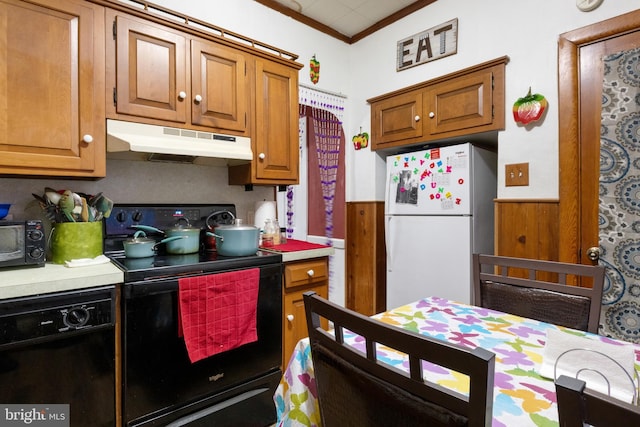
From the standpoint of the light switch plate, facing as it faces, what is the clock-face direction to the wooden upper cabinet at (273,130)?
The wooden upper cabinet is roughly at 2 o'clock from the light switch plate.

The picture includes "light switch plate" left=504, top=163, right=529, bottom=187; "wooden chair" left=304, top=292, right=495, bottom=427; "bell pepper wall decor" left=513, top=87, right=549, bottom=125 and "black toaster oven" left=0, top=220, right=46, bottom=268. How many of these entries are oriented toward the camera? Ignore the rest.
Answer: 3

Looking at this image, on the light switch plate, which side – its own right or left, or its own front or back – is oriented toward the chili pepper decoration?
right

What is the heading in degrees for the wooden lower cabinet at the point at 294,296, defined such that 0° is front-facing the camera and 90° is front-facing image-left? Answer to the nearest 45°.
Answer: approximately 315°

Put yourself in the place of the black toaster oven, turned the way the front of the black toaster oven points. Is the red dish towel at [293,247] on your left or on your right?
on your left

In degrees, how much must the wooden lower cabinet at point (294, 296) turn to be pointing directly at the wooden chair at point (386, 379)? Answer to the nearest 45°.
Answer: approximately 45° to its right

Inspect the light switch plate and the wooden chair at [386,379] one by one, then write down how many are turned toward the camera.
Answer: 1
